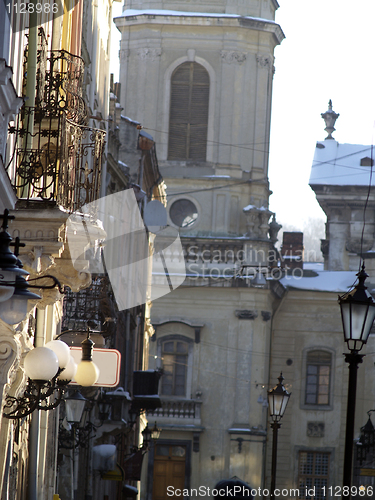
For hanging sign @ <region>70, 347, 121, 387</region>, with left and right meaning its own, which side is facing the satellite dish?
back

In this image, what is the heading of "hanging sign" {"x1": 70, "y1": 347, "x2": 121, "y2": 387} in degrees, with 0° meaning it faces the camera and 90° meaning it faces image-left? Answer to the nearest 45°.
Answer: approximately 0°

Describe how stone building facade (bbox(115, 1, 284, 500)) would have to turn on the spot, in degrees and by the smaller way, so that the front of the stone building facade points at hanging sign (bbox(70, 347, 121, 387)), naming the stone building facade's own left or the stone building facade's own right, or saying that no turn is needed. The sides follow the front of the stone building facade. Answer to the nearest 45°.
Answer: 0° — it already faces it

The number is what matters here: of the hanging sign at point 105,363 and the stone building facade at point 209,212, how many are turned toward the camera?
2

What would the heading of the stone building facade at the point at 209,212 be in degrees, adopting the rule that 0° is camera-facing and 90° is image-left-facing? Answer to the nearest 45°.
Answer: approximately 0°

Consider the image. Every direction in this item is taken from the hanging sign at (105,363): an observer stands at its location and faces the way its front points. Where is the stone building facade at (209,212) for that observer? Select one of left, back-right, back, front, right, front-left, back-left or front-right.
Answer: back

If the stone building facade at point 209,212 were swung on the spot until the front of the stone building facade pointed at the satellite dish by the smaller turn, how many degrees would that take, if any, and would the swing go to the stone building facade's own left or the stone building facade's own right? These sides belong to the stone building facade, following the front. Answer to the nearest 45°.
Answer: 0° — it already faces it
